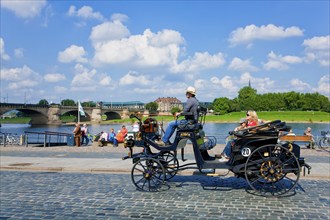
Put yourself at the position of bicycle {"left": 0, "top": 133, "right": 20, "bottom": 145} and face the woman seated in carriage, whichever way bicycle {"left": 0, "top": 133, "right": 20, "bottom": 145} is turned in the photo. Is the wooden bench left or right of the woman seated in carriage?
left

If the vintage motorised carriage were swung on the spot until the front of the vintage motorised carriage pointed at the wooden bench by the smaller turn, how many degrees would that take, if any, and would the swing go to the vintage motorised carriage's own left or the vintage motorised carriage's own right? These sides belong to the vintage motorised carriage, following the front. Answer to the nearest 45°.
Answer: approximately 90° to the vintage motorised carriage's own right

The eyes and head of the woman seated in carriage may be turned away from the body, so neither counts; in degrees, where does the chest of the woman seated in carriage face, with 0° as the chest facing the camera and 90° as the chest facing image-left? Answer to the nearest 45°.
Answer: approximately 90°

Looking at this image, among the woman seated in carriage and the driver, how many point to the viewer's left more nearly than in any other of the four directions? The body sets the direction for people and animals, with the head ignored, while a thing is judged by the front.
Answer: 2

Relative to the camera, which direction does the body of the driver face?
to the viewer's left

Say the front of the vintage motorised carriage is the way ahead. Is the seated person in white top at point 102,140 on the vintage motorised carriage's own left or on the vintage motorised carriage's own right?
on the vintage motorised carriage's own right

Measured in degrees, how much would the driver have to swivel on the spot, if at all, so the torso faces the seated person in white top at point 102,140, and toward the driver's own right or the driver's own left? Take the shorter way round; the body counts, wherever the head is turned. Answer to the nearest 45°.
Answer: approximately 90° to the driver's own right

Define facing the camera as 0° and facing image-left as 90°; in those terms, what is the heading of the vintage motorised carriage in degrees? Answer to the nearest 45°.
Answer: approximately 90°

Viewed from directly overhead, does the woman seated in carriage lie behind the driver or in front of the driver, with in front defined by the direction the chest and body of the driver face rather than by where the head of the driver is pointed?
behind
